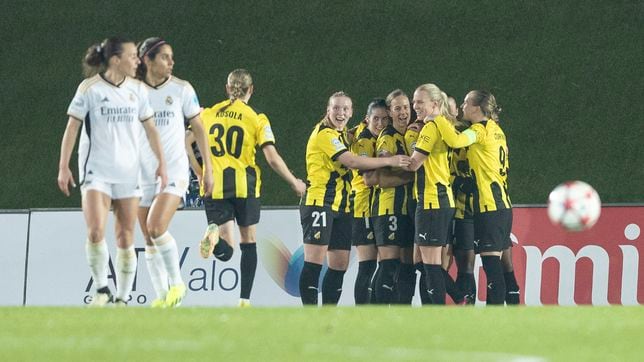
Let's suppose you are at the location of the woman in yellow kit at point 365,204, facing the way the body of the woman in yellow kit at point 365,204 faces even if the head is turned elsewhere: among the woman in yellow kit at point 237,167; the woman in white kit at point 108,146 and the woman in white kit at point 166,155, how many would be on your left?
0

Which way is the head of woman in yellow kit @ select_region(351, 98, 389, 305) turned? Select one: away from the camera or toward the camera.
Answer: toward the camera

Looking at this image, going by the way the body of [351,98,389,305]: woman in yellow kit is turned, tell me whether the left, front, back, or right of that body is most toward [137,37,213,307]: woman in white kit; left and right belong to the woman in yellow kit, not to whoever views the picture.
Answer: right

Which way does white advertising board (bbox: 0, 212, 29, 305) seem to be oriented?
toward the camera

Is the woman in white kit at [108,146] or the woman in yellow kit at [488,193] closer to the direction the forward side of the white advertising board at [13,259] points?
the woman in white kit

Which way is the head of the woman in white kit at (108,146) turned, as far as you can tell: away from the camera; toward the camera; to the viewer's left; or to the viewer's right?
to the viewer's right

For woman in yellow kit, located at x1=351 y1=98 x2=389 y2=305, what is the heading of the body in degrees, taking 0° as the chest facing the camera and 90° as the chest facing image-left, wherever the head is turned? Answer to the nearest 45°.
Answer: approximately 315°

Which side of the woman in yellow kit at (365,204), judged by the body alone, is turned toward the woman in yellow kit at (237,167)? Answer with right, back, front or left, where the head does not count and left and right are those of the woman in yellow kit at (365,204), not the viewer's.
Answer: right

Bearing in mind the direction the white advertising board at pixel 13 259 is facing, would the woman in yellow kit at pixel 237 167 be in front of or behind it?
in front

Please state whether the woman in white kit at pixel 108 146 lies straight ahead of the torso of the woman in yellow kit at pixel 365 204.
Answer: no

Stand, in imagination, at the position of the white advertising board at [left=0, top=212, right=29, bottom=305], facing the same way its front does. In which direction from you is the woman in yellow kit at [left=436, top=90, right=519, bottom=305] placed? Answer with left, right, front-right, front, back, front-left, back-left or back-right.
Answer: front-left

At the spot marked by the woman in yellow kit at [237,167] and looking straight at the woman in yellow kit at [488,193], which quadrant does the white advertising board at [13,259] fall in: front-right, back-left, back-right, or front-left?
back-left

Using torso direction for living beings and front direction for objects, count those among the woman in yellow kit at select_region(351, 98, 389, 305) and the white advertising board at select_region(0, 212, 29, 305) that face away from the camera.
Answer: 0
